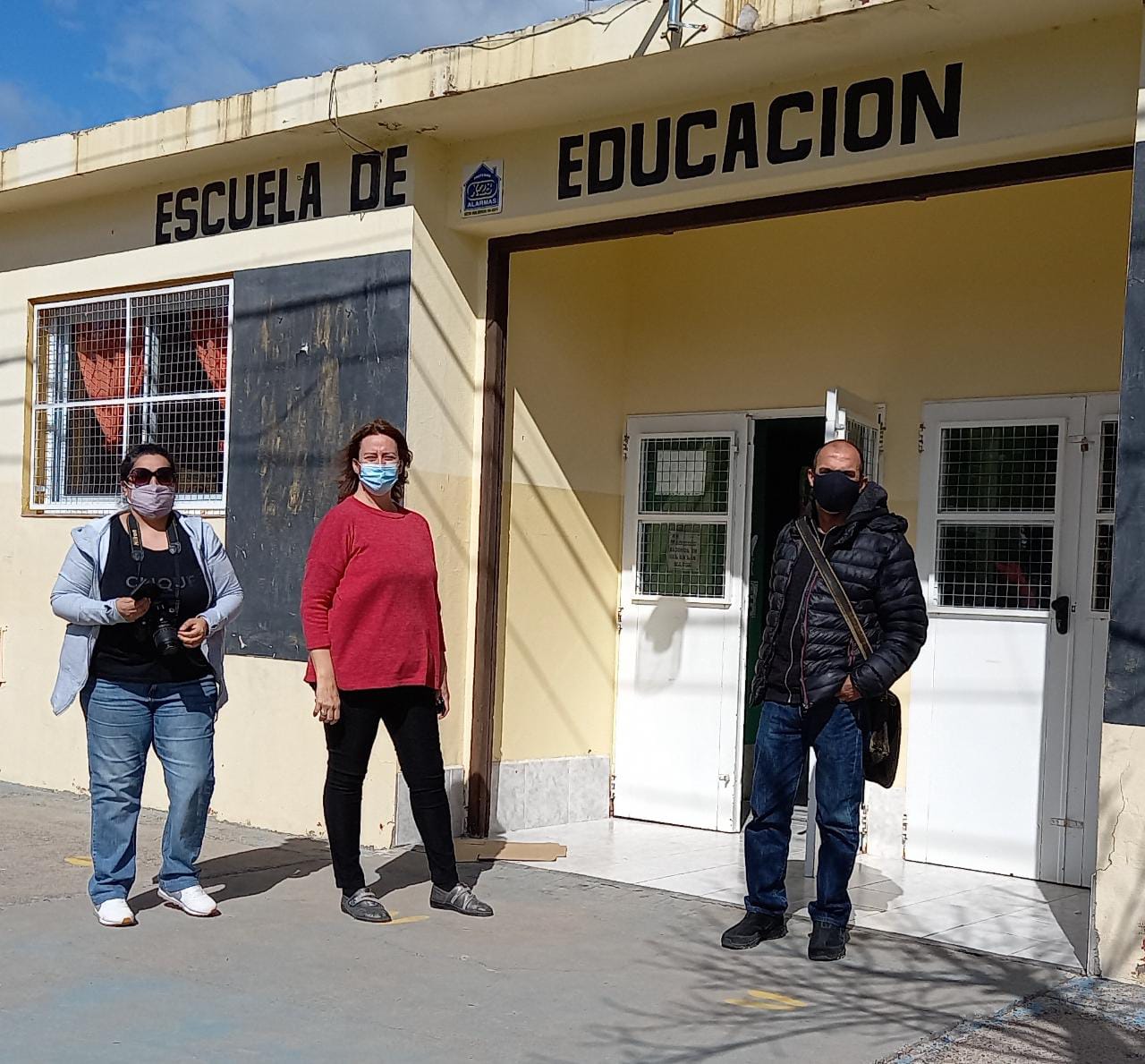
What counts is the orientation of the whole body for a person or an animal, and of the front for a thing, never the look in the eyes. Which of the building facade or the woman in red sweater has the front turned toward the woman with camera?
the building facade

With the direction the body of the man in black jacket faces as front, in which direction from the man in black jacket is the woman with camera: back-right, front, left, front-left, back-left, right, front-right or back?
front-right

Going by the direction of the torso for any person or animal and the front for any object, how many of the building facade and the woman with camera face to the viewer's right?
0

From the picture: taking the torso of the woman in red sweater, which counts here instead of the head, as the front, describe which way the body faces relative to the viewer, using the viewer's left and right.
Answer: facing the viewer and to the right of the viewer

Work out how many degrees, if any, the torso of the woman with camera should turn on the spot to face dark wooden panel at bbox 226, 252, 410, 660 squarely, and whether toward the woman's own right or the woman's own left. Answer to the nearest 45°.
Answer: approximately 180°

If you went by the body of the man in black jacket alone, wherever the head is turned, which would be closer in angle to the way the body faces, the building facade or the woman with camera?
the woman with camera

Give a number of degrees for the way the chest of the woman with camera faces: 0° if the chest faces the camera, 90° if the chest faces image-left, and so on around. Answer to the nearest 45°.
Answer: approximately 0°

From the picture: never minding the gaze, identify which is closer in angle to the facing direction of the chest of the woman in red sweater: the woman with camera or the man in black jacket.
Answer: the man in black jacket

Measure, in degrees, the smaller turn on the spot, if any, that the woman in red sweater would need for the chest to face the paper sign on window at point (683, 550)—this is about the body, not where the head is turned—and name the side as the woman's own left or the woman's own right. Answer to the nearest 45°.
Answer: approximately 90° to the woman's own left

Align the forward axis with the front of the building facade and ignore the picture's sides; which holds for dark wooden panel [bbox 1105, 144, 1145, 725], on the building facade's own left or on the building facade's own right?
on the building facade's own left

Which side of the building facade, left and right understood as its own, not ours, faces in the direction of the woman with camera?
front
